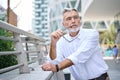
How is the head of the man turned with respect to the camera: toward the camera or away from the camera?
toward the camera

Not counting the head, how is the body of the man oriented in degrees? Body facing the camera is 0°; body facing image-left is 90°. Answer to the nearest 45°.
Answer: approximately 45°
